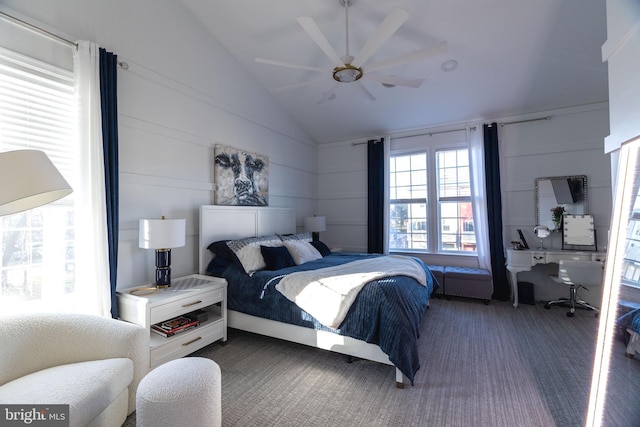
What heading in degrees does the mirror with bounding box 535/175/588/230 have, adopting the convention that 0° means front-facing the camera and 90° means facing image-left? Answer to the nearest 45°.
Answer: approximately 0°

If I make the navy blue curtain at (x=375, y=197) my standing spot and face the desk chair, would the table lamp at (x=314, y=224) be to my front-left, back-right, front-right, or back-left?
back-right

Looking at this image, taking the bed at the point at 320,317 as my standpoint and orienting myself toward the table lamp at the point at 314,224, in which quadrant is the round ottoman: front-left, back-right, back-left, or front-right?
back-left

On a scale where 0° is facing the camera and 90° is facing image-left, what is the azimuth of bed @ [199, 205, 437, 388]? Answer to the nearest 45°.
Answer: approximately 315°

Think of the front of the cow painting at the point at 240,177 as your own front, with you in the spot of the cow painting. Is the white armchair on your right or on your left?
on your right

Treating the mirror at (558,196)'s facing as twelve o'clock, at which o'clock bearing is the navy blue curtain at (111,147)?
The navy blue curtain is roughly at 1 o'clock from the mirror.

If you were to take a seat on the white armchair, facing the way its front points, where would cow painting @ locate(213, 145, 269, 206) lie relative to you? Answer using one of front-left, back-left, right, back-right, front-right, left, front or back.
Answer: left

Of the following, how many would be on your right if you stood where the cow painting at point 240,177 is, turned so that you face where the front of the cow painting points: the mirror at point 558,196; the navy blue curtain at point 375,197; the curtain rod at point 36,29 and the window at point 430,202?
1

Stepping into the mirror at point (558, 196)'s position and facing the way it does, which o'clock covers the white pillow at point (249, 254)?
The white pillow is roughly at 1 o'clock from the mirror.

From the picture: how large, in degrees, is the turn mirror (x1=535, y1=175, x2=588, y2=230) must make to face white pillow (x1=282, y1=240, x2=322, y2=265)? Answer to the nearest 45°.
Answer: approximately 45° to its right

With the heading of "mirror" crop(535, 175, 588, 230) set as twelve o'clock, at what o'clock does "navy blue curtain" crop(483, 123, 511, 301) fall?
The navy blue curtain is roughly at 2 o'clock from the mirror.
